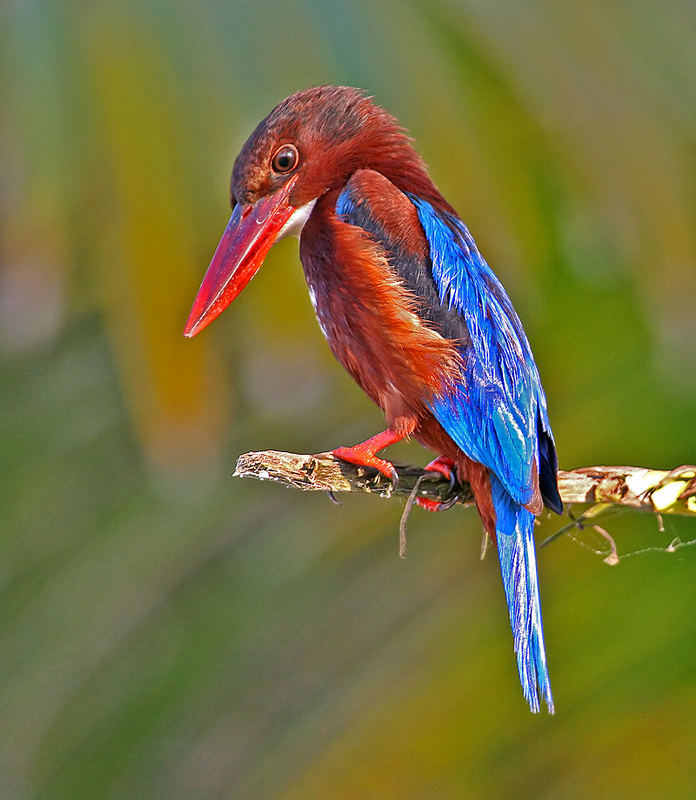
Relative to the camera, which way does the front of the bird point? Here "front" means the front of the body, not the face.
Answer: to the viewer's left
